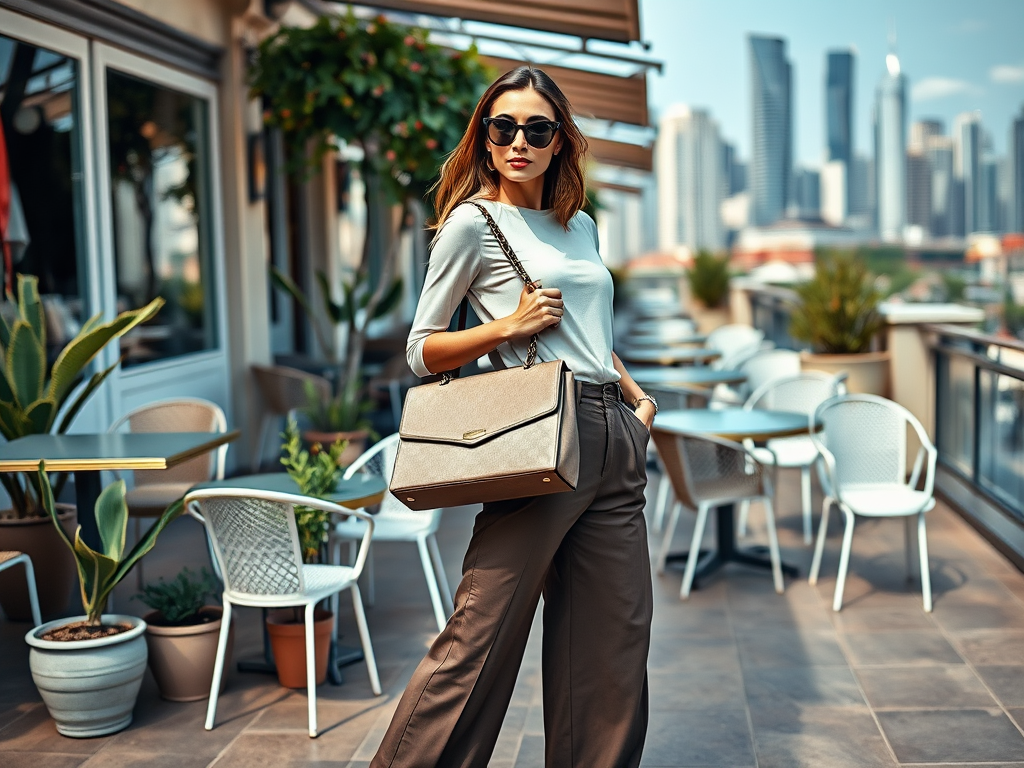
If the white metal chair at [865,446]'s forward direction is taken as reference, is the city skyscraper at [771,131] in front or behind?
behind

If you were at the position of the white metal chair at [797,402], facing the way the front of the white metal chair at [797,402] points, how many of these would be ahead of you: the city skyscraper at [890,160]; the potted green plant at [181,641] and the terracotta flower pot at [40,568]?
2

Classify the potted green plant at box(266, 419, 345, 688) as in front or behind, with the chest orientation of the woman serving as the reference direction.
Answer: behind

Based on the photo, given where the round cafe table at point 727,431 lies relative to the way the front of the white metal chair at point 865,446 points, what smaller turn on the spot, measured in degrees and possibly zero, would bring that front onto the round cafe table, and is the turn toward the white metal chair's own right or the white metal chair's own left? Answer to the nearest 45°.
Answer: approximately 90° to the white metal chair's own right

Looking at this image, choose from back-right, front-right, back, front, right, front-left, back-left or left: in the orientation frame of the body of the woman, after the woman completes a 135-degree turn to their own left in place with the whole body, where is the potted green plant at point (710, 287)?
front

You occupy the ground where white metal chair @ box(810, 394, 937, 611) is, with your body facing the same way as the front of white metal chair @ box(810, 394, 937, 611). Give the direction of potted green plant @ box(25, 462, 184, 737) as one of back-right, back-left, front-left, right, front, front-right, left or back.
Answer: front-right

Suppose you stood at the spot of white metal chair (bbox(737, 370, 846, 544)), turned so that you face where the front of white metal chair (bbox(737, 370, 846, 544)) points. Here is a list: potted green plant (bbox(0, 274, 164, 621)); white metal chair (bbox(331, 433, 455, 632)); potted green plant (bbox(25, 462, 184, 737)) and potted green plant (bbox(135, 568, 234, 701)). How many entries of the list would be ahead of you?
4

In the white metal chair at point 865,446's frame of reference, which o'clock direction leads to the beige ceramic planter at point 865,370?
The beige ceramic planter is roughly at 6 o'clock from the white metal chair.

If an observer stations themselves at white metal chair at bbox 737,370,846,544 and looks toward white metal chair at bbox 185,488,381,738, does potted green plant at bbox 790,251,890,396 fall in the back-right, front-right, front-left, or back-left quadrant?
back-right

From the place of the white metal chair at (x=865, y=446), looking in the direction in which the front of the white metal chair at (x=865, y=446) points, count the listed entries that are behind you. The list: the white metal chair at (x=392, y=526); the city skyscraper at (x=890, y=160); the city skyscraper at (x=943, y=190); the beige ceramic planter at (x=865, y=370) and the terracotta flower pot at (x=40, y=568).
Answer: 3
